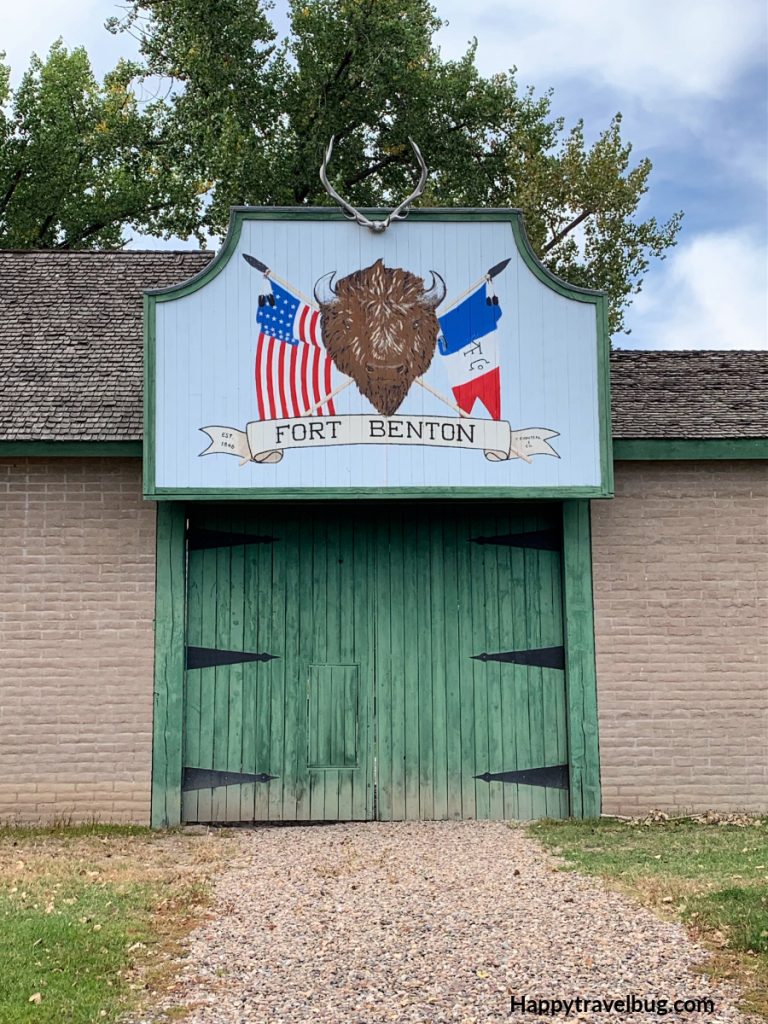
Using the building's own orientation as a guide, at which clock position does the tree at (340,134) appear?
The tree is roughly at 6 o'clock from the building.

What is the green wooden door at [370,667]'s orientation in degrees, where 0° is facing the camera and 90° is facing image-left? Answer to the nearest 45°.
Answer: approximately 0°

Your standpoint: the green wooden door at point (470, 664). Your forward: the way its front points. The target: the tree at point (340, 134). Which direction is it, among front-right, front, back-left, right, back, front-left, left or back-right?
back

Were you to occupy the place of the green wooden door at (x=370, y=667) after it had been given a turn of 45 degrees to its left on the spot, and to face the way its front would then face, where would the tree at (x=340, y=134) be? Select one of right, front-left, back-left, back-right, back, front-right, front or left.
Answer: back-left

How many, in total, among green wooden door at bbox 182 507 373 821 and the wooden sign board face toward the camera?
2
